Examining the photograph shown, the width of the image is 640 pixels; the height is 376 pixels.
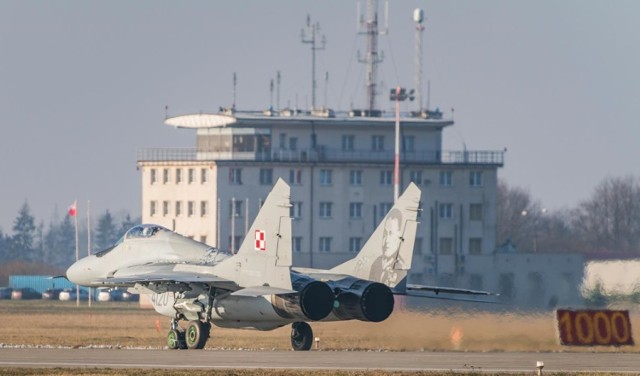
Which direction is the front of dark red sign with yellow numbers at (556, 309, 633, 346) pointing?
toward the camera

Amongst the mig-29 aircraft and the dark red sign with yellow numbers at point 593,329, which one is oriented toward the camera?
the dark red sign with yellow numbers

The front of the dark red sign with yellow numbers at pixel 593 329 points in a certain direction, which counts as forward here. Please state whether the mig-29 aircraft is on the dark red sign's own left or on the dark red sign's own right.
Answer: on the dark red sign's own right

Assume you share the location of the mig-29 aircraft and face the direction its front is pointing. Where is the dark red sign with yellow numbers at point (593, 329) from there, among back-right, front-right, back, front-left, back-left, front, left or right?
back-right

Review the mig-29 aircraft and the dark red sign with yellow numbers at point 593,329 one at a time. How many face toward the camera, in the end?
1

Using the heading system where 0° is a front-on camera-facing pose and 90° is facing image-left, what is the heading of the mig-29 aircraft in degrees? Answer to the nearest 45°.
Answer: approximately 135°
